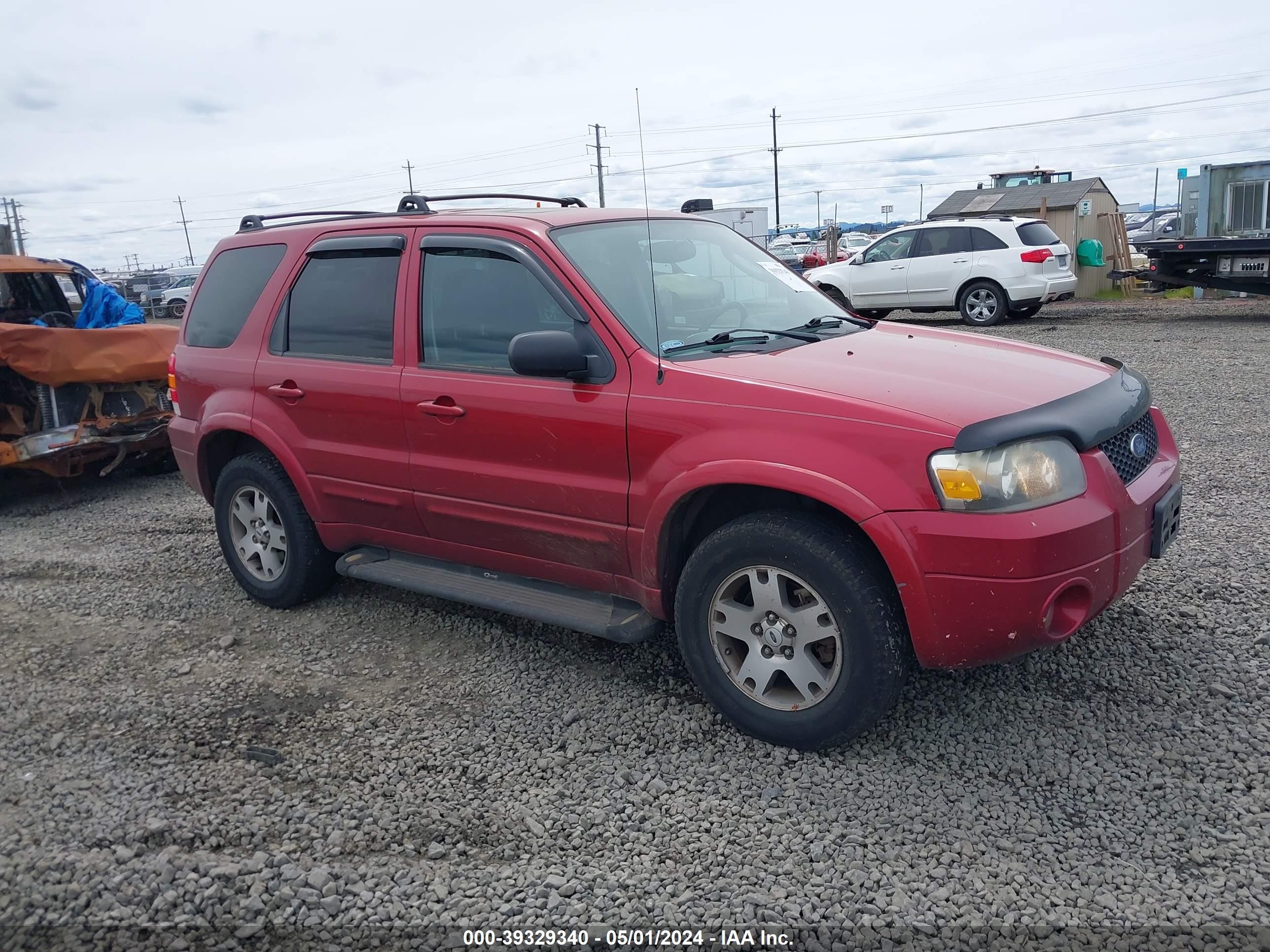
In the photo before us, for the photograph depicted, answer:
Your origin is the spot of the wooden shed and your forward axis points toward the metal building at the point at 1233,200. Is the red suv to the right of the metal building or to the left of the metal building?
right

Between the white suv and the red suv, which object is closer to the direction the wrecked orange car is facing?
the red suv

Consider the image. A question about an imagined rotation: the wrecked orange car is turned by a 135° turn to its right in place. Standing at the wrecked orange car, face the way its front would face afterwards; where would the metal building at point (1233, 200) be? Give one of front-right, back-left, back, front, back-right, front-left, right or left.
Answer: back

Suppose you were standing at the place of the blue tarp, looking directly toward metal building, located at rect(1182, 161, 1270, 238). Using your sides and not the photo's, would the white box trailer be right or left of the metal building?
left

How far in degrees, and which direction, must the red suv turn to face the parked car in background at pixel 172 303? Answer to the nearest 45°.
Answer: approximately 180°

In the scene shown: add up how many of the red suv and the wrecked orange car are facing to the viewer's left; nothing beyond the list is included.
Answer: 0

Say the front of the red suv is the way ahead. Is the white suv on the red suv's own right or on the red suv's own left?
on the red suv's own left

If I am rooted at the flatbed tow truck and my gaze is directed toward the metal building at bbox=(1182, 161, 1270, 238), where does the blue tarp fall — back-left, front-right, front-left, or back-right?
back-left

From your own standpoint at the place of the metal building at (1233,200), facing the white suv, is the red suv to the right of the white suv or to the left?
left

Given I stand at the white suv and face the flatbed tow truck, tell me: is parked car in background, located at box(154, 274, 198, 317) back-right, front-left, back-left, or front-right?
back-left

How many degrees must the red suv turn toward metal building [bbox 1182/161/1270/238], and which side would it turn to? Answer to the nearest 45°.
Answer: approximately 90° to its left

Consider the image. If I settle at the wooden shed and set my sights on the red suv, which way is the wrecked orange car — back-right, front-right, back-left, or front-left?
front-right

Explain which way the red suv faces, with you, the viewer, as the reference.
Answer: facing the viewer and to the right of the viewer

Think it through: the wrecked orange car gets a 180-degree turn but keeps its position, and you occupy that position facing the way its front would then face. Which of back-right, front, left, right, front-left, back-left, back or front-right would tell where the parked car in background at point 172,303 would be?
front-right
